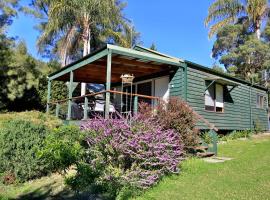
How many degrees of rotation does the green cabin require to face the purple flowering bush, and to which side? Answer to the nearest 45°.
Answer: approximately 45° to its left

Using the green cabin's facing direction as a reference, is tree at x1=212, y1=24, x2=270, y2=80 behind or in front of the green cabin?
behind

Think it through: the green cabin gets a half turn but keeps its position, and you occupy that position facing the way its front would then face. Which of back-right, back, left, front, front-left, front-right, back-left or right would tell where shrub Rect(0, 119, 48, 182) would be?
back

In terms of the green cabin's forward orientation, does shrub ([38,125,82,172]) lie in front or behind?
in front

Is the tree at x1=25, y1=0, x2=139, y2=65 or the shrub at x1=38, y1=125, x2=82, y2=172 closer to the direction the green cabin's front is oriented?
the shrub

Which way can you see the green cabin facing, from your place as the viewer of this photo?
facing the viewer and to the left of the viewer

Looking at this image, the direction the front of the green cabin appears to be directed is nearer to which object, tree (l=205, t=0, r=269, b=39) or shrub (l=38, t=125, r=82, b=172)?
the shrub

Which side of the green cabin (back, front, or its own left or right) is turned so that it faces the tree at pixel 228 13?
back

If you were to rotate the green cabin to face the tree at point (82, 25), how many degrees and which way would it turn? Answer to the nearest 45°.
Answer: approximately 90° to its right

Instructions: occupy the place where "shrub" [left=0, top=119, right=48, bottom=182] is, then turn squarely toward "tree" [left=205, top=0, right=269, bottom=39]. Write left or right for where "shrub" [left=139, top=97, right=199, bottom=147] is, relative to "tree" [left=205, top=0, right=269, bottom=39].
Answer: right

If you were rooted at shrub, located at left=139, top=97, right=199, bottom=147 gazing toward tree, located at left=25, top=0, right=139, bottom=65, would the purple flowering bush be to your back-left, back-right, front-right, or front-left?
back-left

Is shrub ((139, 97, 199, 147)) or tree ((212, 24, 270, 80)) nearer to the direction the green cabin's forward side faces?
the shrub

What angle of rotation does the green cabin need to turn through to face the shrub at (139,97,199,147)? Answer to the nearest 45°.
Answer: approximately 45° to its left
